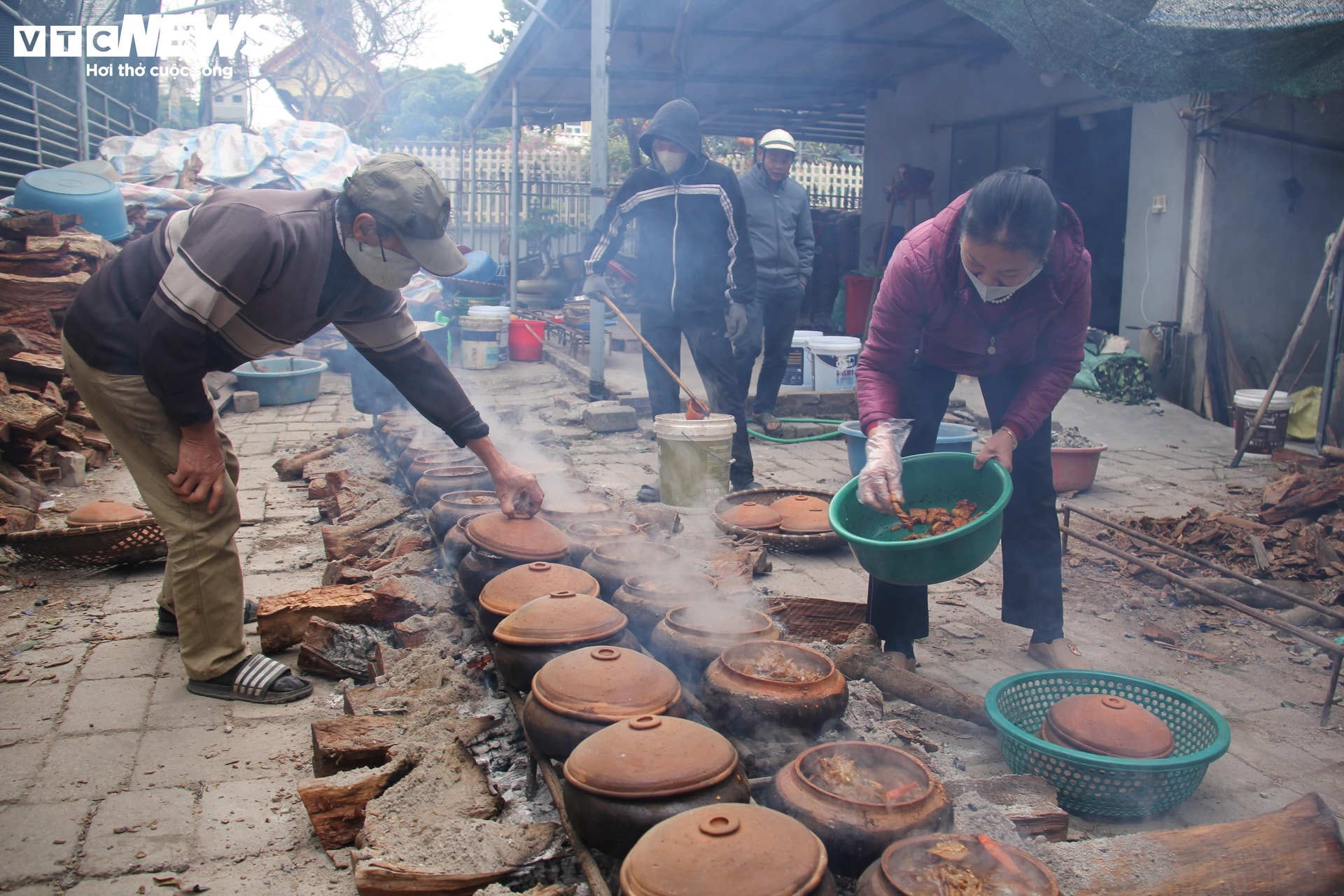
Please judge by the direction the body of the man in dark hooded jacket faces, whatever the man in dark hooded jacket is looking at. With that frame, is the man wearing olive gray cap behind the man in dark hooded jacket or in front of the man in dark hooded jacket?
in front

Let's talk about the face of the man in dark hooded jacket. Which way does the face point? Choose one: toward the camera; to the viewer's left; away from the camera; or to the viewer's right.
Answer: toward the camera

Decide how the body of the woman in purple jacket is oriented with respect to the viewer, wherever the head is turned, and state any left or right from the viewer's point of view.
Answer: facing the viewer

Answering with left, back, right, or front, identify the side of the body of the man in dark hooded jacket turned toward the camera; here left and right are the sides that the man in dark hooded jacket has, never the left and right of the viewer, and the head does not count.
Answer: front

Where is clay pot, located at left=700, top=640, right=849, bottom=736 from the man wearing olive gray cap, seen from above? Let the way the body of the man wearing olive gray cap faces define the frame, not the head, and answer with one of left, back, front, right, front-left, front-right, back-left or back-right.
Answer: front-right

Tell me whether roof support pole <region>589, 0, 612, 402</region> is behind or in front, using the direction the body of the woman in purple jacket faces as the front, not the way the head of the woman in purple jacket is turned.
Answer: behind

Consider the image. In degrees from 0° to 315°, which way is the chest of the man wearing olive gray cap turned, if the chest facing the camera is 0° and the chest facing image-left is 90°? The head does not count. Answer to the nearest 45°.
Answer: approximately 270°

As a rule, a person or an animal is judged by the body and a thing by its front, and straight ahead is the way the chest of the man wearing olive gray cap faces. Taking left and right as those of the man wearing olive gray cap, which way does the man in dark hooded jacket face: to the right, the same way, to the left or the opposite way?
to the right

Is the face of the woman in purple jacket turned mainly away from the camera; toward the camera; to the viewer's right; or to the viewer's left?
toward the camera

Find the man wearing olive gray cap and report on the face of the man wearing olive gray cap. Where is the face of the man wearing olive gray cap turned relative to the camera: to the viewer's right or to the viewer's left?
to the viewer's right

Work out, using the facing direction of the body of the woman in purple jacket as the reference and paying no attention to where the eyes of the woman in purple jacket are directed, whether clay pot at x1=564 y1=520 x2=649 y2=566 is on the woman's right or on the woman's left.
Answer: on the woman's right
